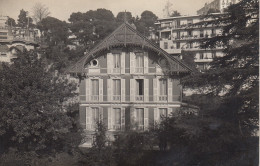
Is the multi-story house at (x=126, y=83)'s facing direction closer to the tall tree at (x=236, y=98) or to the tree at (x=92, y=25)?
the tall tree

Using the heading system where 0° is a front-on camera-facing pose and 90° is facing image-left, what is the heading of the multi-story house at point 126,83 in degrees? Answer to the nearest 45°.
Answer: approximately 0°

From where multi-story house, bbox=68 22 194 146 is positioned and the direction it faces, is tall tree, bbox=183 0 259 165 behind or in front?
in front

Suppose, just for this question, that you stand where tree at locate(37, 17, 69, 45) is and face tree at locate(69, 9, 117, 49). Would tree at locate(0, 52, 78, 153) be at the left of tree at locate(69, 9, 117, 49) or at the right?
right

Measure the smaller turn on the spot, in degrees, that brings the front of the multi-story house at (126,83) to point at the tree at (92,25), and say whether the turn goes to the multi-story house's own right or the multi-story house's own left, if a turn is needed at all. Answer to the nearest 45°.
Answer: approximately 180°

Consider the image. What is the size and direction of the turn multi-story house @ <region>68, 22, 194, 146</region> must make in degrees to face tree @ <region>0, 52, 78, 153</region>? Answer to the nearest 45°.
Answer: approximately 45° to its right

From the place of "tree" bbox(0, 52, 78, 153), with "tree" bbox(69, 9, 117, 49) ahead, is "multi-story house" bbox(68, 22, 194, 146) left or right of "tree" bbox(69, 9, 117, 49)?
right

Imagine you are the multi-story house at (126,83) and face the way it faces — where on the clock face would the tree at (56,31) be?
The tree is roughly at 5 o'clock from the multi-story house.
